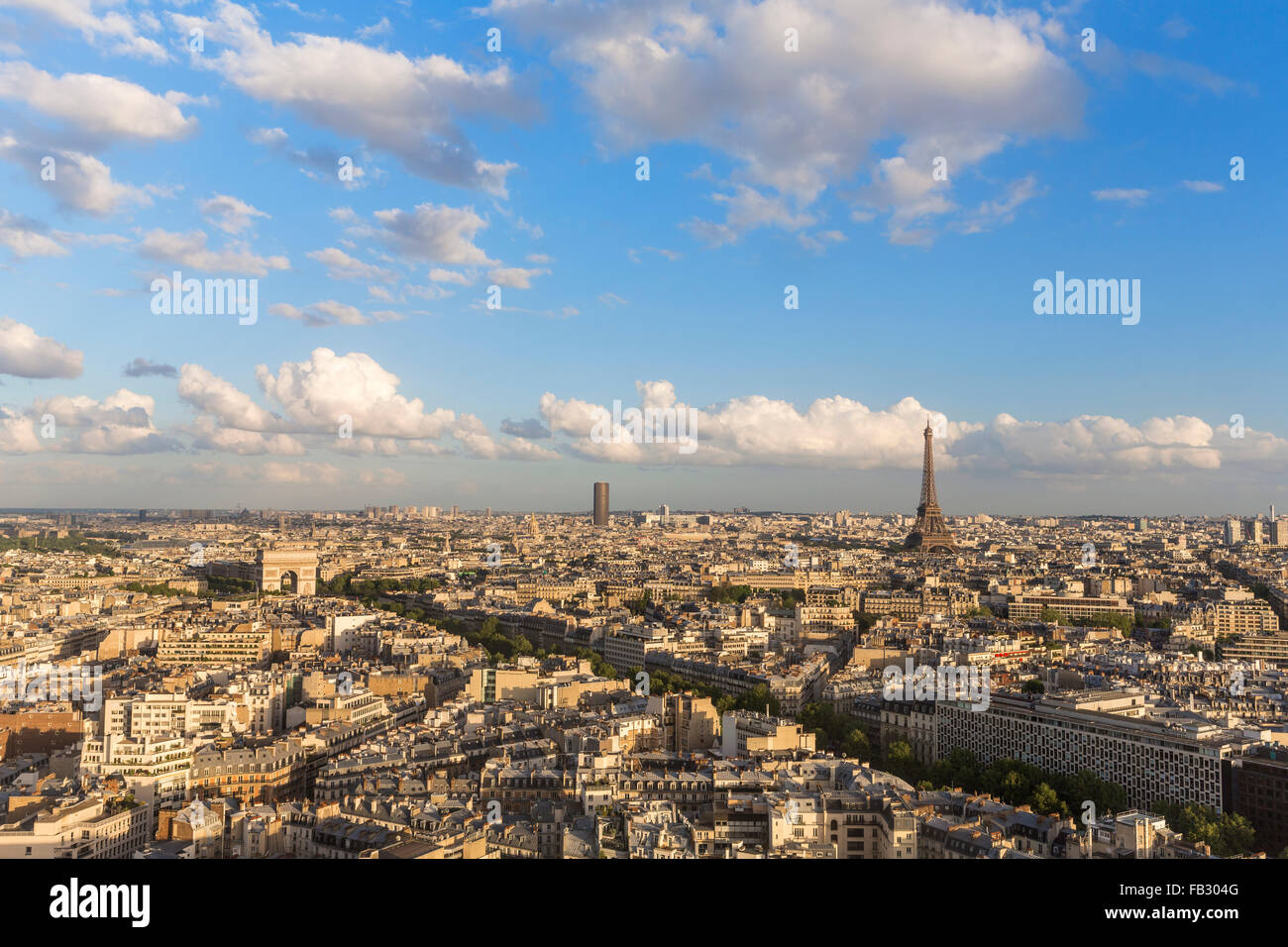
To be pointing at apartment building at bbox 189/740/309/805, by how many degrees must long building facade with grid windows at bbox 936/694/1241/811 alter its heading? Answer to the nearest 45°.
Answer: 0° — it already faces it

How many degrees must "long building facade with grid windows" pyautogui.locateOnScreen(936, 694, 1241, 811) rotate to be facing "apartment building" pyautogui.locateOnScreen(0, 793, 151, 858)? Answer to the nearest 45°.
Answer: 0° — it already faces it

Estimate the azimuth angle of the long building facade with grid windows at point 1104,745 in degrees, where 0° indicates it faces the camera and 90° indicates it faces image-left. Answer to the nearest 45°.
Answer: approximately 45°

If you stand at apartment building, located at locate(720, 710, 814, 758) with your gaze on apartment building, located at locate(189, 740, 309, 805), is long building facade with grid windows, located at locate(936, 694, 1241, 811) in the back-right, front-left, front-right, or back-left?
back-left

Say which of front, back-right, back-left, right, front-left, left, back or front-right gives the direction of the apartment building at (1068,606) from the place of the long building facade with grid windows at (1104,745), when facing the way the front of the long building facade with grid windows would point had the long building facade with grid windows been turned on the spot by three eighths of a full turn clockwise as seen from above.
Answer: front

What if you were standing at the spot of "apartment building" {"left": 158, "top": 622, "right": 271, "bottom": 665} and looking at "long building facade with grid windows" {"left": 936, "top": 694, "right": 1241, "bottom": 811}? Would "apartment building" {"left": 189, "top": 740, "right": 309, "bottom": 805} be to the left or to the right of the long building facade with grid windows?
right

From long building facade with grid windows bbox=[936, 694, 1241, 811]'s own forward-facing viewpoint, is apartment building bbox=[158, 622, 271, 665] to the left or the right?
on its right
